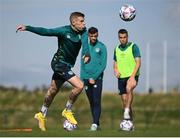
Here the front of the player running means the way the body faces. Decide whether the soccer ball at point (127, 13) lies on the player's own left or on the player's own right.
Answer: on the player's own left
